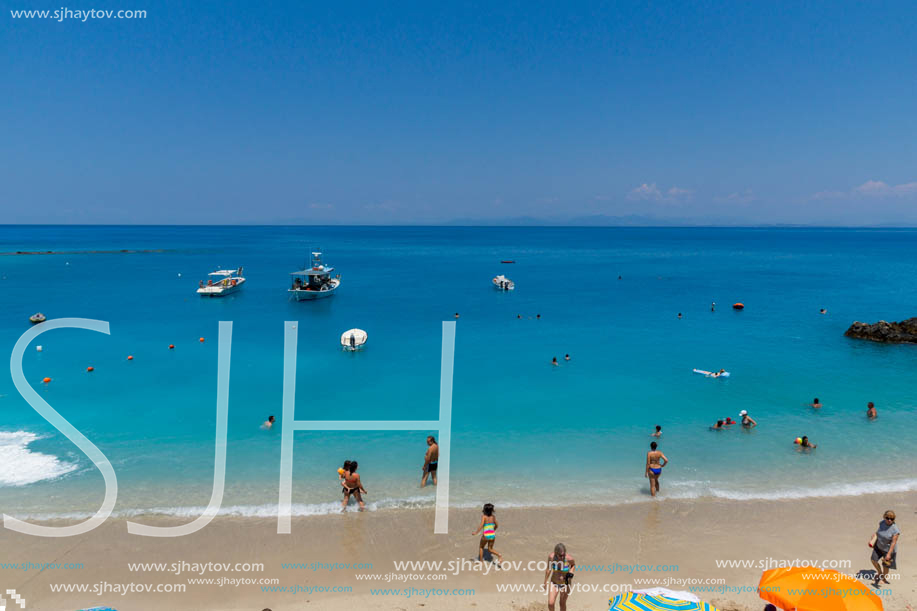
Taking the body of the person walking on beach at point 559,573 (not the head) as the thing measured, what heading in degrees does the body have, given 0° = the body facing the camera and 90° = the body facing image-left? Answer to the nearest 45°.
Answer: approximately 0°

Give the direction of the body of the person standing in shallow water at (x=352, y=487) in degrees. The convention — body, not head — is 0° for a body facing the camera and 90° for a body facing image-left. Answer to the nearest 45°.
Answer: approximately 180°

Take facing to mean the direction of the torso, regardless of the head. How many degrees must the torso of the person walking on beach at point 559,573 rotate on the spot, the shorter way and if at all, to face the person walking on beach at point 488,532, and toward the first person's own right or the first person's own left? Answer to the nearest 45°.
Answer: approximately 135° to the first person's own right

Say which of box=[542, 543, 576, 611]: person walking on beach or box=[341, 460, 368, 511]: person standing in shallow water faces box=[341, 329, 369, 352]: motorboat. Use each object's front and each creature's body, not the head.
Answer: the person standing in shallow water

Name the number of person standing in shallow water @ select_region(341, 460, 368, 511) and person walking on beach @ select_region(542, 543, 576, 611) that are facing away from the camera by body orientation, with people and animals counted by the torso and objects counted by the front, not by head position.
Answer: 1

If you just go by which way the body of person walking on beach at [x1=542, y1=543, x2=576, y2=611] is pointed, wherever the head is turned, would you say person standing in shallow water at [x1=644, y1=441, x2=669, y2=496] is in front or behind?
behind

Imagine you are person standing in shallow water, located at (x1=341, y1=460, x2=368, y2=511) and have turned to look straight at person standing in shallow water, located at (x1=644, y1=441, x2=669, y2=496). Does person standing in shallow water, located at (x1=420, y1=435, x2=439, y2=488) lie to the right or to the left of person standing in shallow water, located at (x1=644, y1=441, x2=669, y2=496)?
left

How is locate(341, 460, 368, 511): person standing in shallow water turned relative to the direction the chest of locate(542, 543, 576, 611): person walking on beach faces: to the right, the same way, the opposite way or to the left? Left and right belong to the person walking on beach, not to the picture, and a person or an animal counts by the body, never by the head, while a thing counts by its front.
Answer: the opposite way
